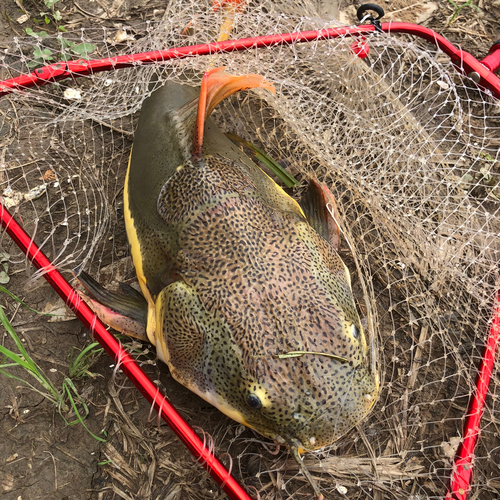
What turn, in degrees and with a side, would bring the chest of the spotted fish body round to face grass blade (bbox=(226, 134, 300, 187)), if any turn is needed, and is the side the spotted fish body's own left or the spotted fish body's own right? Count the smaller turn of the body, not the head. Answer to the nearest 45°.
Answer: approximately 135° to the spotted fish body's own left

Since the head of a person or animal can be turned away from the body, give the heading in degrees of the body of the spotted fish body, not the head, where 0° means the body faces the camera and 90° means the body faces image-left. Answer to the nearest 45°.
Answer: approximately 315°

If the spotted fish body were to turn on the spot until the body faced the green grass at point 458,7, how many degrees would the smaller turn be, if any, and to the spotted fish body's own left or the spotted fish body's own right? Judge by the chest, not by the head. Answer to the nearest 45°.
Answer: approximately 135° to the spotted fish body's own left
